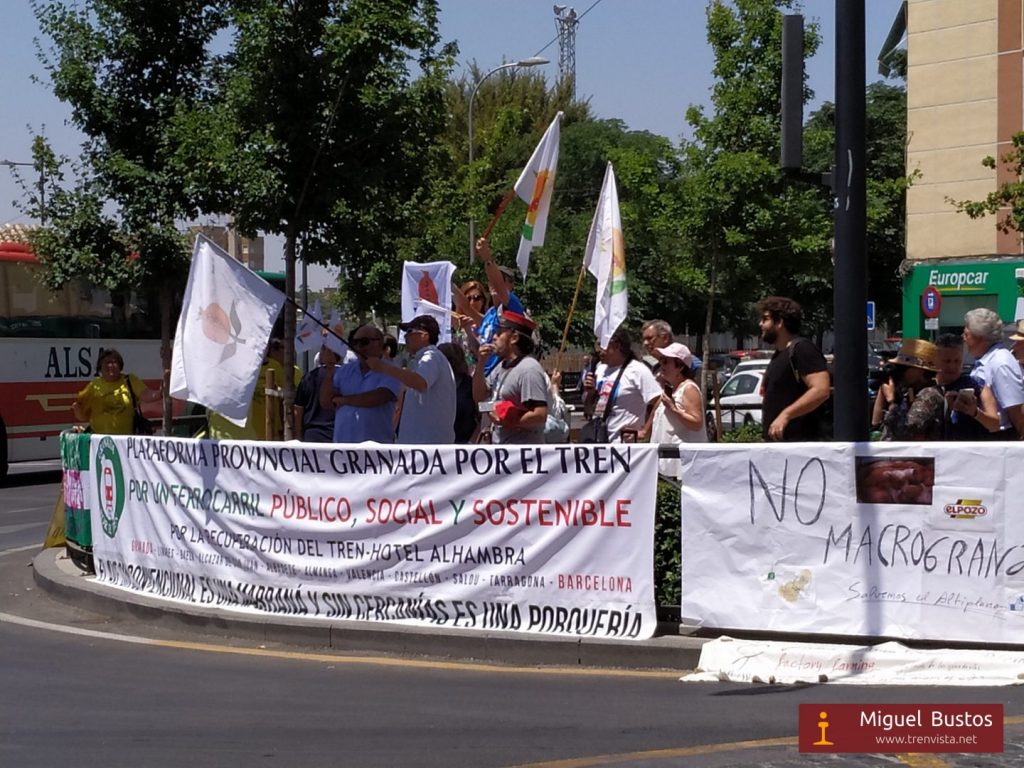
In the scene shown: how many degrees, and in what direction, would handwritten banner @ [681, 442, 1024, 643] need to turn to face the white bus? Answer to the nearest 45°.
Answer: approximately 135° to its right

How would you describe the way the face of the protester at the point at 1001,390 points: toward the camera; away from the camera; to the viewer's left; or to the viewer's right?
to the viewer's left

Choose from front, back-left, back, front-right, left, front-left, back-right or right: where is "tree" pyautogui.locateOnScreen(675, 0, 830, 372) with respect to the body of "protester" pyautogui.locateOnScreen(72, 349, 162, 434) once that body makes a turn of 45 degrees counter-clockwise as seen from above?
left

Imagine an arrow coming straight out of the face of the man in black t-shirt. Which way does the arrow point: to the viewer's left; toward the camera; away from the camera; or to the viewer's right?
to the viewer's left

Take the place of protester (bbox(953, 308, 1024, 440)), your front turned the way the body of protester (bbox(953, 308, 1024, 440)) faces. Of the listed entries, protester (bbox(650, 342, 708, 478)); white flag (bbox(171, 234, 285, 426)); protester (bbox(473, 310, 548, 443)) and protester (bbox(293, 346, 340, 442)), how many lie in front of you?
4

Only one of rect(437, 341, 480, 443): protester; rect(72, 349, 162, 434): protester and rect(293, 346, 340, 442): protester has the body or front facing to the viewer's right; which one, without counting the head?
rect(293, 346, 340, 442): protester

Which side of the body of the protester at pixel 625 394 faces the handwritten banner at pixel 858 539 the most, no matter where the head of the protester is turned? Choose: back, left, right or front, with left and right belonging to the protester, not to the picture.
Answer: left

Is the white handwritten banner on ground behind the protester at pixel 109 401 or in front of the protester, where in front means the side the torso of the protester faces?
in front

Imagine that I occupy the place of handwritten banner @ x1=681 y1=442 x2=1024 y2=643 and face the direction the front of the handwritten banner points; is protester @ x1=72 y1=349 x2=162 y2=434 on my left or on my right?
on my right

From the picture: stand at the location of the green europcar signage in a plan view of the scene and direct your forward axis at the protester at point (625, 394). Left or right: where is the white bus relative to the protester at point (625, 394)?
right
